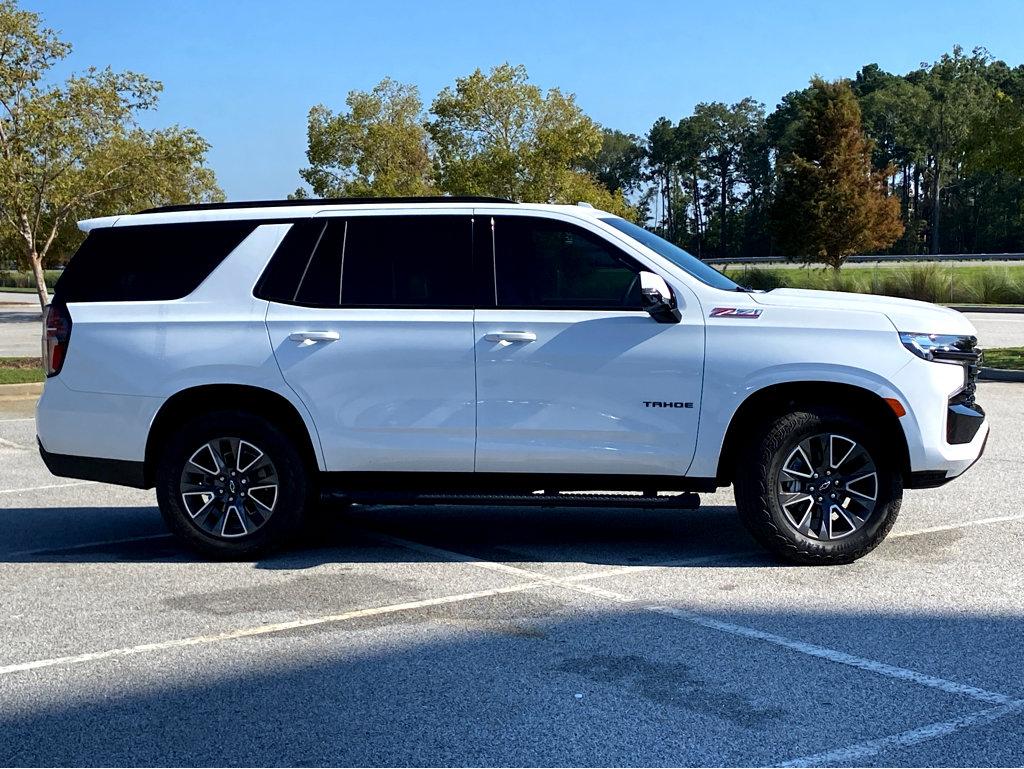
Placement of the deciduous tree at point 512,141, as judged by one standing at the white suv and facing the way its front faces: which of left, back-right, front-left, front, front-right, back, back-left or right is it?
left

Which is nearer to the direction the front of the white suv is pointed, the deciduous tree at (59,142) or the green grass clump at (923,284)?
the green grass clump

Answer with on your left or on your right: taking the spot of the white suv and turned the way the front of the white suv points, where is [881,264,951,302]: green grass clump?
on your left

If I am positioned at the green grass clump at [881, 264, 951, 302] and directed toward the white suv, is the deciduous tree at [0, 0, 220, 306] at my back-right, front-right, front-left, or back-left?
front-right

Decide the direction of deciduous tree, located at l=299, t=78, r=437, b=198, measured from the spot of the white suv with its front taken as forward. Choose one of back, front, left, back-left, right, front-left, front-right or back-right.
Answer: left

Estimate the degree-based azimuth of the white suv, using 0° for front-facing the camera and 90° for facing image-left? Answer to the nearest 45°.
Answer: approximately 270°

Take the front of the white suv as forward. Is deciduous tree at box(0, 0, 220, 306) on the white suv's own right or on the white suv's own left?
on the white suv's own left
